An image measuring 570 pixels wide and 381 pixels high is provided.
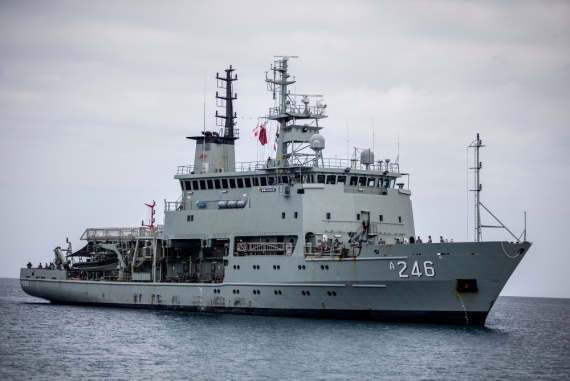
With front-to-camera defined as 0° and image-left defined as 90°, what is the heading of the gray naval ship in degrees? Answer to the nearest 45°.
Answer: approximately 315°
